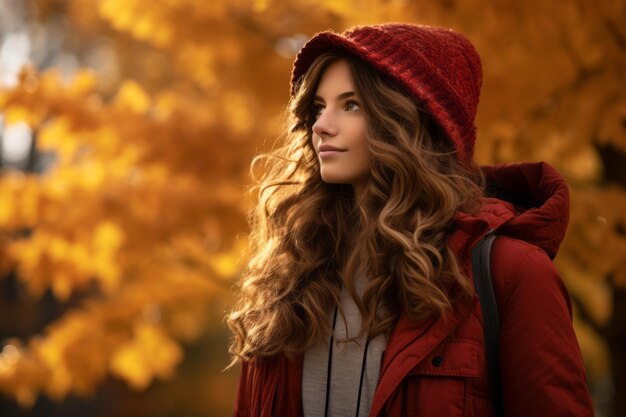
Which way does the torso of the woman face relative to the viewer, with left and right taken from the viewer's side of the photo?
facing the viewer and to the left of the viewer
